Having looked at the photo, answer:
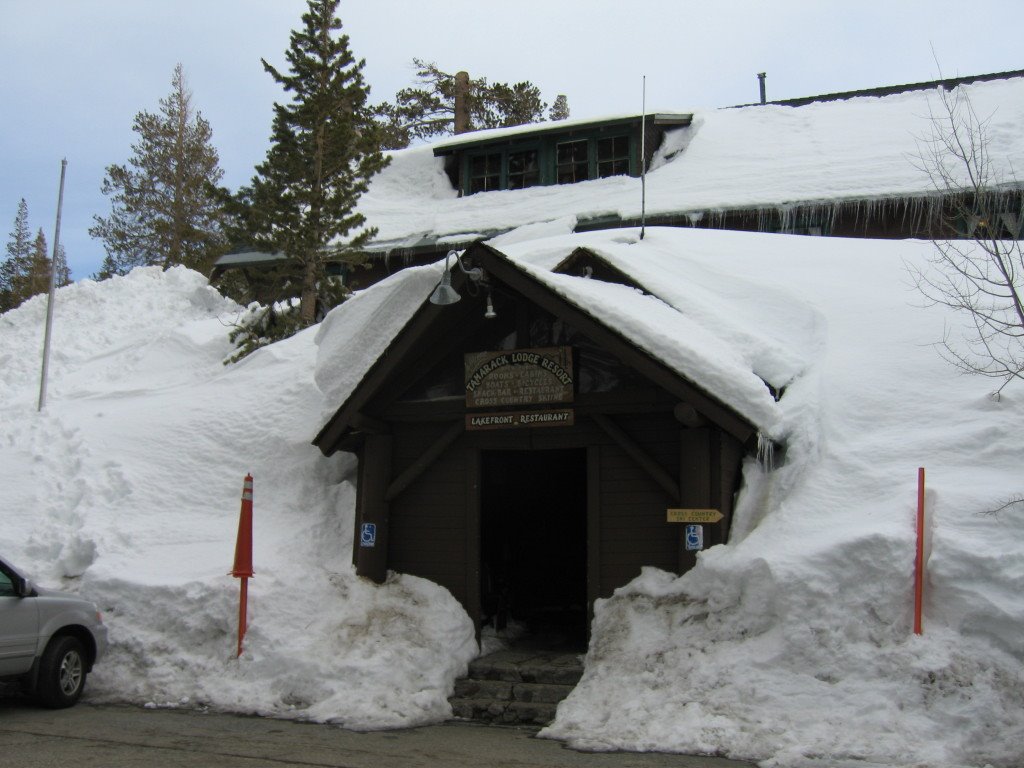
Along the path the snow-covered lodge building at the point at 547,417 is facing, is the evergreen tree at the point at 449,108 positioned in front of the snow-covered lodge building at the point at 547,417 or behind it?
behind

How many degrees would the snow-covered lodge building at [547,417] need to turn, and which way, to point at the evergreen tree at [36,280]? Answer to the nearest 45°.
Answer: approximately 135° to its right

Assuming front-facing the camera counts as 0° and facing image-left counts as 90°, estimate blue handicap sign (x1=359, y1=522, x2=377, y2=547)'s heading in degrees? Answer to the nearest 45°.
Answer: approximately 0°

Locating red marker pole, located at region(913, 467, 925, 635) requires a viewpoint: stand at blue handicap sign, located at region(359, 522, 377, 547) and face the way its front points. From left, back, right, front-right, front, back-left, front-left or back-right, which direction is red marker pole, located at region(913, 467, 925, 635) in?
front-left

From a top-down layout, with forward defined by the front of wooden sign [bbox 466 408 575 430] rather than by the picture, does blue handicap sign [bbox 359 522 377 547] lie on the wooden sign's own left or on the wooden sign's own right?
on the wooden sign's own right

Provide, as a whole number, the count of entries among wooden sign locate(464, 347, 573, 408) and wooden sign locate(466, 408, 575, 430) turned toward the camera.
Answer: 2

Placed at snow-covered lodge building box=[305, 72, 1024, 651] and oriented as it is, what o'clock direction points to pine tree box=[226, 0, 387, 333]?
The pine tree is roughly at 3 o'clock from the snow-covered lodge building.

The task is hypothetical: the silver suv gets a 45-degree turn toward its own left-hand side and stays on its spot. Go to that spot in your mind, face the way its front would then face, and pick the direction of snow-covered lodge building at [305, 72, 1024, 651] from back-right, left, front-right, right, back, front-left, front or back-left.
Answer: right

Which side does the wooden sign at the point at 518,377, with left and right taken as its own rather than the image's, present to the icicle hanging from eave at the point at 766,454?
left

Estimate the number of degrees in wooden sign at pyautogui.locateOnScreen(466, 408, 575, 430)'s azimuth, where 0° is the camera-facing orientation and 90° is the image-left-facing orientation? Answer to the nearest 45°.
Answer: approximately 0°
